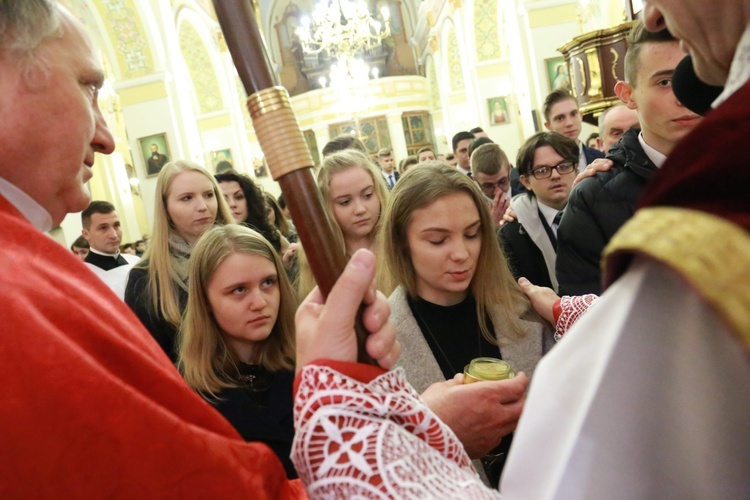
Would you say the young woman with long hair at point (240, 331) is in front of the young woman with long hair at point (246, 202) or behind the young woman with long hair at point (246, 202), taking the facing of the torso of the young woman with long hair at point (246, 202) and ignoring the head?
in front

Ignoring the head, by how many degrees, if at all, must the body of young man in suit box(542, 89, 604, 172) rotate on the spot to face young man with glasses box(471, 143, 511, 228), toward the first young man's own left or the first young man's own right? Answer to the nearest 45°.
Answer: approximately 45° to the first young man's own right

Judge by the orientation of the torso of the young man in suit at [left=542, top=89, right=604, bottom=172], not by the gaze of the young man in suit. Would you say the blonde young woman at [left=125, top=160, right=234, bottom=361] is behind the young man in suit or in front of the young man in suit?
in front

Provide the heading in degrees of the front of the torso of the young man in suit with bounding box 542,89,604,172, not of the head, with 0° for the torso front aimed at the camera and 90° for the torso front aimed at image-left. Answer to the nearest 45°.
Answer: approximately 0°

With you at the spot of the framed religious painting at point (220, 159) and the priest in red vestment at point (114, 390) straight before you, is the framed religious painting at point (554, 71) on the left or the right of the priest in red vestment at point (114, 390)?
left

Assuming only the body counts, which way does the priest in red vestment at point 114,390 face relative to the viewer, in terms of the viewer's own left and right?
facing to the right of the viewer

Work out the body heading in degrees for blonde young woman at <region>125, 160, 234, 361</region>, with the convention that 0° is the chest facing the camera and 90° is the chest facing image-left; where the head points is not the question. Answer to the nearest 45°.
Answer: approximately 315°

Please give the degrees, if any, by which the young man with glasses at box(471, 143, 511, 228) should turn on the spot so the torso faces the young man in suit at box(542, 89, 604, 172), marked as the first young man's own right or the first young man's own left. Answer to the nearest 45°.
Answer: approximately 90° to the first young man's own left

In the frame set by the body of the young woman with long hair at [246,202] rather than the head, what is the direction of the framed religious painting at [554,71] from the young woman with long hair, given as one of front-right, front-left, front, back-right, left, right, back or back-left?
back

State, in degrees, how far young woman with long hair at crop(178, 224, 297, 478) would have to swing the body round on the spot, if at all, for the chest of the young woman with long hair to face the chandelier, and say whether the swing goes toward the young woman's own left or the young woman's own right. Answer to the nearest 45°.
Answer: approximately 135° to the young woman's own left

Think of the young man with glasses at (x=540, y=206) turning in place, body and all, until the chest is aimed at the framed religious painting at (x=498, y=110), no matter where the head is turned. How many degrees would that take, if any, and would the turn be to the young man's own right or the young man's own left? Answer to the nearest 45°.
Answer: approximately 135° to the young man's own left

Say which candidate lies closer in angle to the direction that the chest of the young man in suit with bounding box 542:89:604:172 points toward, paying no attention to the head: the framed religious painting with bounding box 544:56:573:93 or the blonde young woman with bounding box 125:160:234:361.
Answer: the blonde young woman

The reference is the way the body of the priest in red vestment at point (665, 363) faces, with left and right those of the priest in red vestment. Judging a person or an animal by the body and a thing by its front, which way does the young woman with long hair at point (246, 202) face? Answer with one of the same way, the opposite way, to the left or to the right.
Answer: to the left

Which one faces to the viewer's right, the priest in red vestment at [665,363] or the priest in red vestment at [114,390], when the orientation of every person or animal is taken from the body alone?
the priest in red vestment at [114,390]
